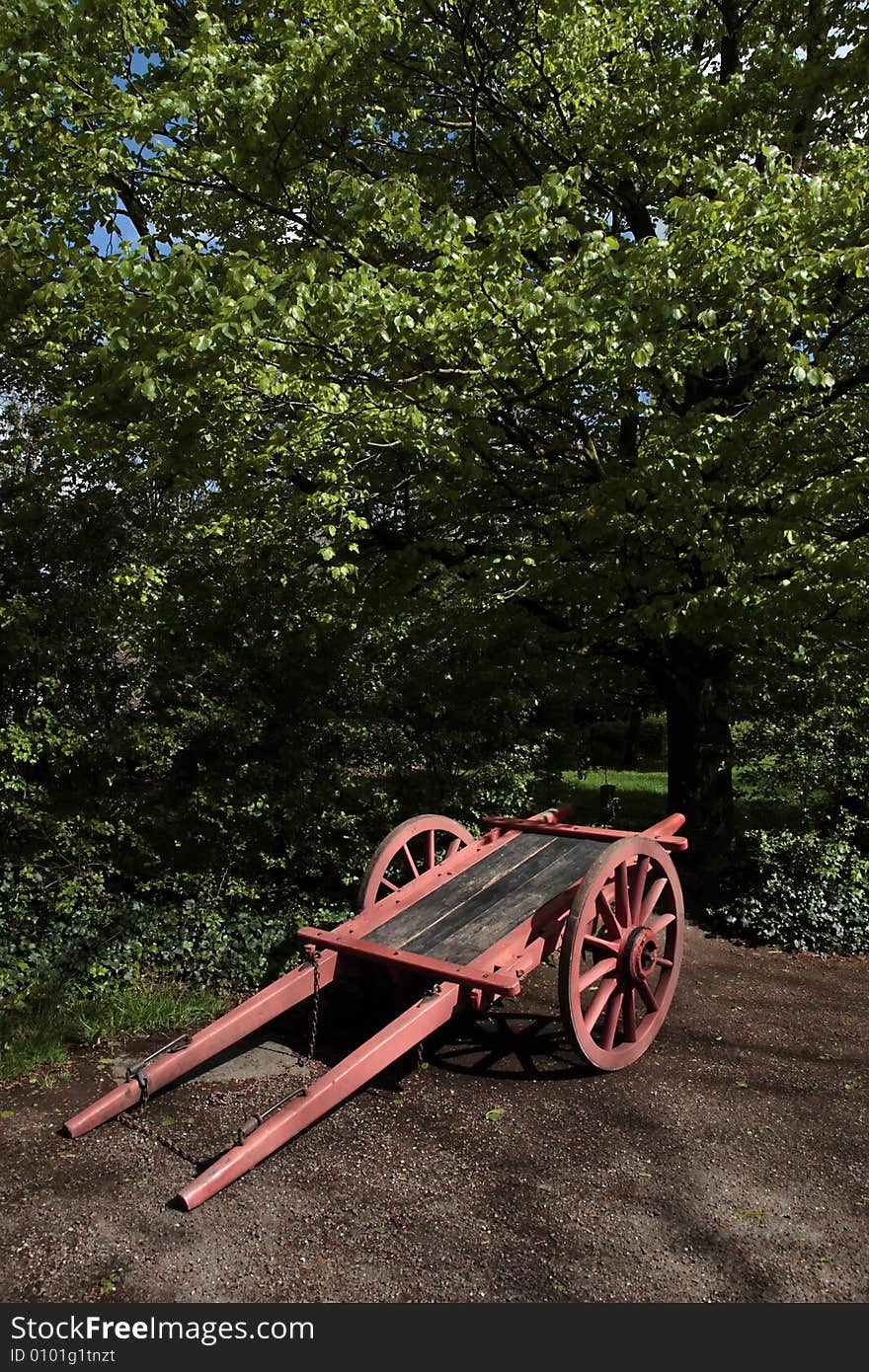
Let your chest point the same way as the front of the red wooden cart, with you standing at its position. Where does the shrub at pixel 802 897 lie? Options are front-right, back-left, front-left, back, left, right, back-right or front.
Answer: back

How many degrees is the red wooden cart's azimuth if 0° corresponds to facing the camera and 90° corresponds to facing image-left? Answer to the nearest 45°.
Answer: approximately 45°
